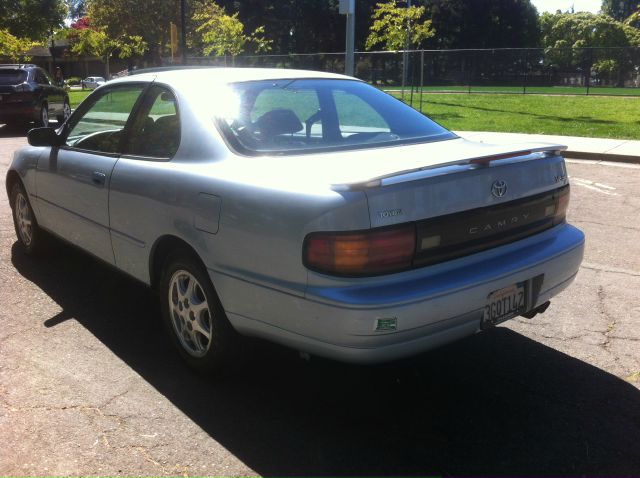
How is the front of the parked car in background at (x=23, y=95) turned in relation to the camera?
facing away from the viewer and to the right of the viewer

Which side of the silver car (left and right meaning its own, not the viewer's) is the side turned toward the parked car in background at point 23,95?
front

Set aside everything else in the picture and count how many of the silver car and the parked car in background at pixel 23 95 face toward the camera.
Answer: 0

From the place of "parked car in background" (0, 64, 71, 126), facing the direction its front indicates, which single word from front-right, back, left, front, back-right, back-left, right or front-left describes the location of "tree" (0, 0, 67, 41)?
front-left

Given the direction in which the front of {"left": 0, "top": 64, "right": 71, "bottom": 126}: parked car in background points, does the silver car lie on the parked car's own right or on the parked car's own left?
on the parked car's own right

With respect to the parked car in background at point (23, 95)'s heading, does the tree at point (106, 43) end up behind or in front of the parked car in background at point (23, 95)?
in front

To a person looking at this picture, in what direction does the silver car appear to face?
facing away from the viewer and to the left of the viewer
